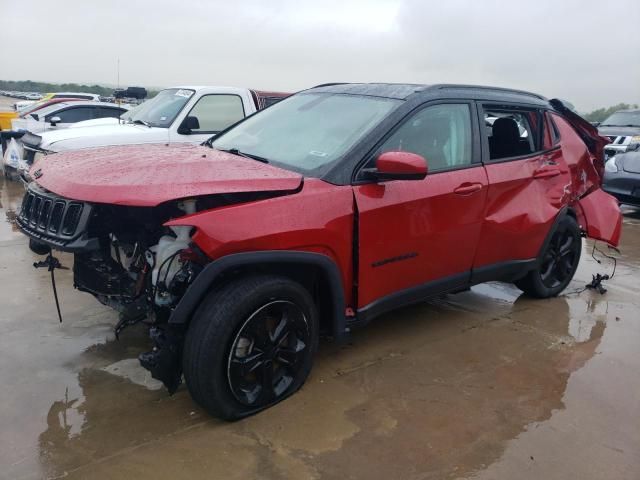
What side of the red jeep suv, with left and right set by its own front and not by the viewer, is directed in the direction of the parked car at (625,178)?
back

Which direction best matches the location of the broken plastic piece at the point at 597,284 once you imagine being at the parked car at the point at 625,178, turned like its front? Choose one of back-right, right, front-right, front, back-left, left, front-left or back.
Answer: front-left

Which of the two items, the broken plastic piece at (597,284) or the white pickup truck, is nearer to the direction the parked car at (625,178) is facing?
the white pickup truck

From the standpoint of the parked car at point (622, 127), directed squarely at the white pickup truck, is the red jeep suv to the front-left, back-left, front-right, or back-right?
front-left

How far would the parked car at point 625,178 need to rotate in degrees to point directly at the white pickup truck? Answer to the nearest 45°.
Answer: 0° — it already faces it

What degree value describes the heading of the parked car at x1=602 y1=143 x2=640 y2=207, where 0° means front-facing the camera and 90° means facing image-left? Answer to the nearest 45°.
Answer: approximately 45°

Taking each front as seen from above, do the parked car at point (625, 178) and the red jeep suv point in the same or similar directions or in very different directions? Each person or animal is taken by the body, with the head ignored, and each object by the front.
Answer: same or similar directions

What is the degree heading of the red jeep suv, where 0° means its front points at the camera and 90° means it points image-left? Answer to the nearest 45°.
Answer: approximately 45°

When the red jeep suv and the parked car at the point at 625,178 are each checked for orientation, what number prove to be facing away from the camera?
0

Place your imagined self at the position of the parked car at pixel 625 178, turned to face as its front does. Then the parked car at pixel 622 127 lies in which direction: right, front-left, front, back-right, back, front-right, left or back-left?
back-right

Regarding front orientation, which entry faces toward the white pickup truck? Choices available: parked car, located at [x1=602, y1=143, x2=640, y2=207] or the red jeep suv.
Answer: the parked car

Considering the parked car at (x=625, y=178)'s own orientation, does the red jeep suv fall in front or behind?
in front

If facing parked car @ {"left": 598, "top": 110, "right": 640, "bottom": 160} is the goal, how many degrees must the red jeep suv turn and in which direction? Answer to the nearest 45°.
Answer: approximately 180°
